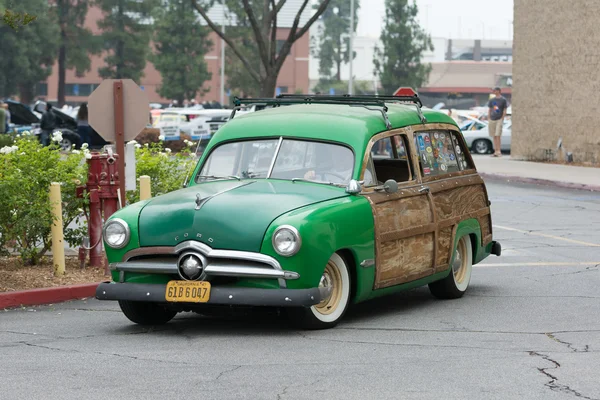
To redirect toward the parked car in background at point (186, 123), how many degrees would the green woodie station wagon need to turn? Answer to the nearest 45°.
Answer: approximately 135° to its right

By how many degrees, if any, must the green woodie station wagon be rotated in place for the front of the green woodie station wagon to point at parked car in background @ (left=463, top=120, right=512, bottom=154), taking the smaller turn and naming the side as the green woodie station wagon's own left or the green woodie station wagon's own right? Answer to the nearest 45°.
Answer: approximately 135° to the green woodie station wagon's own right

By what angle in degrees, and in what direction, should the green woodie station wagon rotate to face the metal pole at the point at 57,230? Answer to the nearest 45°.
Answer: approximately 90° to its right

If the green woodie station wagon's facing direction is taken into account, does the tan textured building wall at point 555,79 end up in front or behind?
behind

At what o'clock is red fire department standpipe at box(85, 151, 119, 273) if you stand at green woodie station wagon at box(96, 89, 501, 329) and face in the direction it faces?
The red fire department standpipe is roughly at 3 o'clock from the green woodie station wagon.

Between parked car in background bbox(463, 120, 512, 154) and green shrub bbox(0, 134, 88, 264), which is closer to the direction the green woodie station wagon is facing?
the green shrub

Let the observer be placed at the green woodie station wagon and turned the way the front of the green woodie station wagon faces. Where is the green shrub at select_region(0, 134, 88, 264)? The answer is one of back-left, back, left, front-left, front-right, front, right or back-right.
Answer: right

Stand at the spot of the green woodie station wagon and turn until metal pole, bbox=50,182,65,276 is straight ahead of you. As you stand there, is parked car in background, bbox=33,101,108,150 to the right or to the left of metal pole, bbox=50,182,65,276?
right

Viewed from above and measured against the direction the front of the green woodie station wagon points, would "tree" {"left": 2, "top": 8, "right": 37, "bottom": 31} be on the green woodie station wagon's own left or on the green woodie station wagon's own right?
on the green woodie station wagon's own right

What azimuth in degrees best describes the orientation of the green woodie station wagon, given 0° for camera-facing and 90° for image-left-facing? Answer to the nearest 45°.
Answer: approximately 45°
